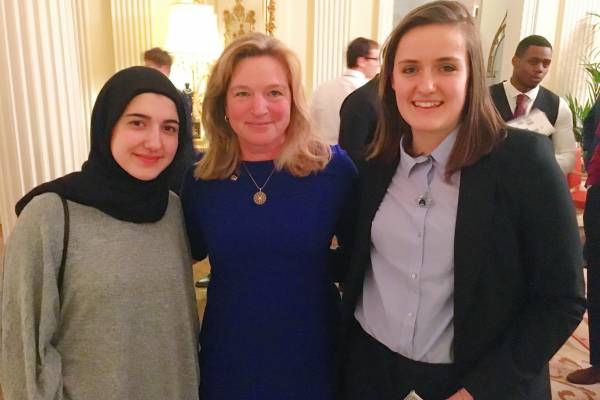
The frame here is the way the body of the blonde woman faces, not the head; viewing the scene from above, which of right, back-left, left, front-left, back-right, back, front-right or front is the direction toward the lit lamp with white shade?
back

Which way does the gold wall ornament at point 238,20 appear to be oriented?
toward the camera

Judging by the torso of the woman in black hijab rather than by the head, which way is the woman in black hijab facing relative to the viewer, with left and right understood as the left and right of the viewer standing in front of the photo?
facing the viewer and to the right of the viewer

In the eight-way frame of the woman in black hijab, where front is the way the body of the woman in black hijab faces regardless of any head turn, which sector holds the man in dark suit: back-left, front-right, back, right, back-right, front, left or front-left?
left

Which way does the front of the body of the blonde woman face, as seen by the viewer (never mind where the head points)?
toward the camera

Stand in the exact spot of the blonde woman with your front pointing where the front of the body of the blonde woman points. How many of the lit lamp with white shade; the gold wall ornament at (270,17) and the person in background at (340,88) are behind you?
3

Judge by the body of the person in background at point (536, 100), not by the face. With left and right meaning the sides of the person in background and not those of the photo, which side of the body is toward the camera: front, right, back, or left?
front

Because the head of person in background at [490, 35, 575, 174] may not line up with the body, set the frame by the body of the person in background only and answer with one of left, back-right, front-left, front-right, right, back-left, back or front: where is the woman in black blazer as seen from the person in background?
front

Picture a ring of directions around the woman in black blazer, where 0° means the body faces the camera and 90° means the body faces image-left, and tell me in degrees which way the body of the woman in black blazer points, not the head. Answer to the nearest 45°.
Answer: approximately 45°

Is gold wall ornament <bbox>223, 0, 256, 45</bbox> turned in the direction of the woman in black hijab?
yes
